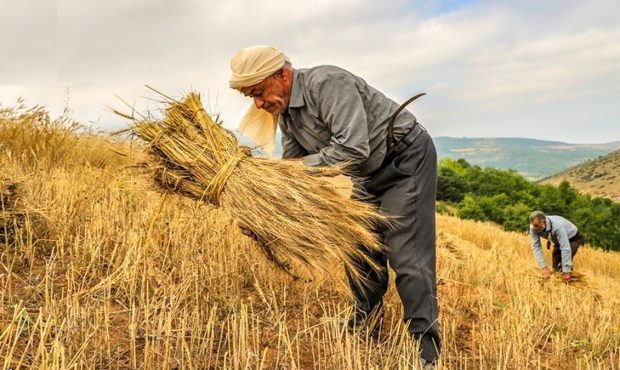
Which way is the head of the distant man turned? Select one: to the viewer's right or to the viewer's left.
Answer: to the viewer's left

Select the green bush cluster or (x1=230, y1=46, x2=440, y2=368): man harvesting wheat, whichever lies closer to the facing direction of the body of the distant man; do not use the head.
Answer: the man harvesting wheat

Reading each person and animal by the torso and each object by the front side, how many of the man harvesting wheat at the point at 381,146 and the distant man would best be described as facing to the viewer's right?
0

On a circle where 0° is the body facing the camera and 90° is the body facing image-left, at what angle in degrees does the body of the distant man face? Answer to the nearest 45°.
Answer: approximately 45°

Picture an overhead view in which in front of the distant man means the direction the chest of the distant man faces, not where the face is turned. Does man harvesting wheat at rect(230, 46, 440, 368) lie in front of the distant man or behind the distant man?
in front

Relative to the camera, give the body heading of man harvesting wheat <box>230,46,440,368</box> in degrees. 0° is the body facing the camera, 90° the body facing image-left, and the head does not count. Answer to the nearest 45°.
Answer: approximately 90°

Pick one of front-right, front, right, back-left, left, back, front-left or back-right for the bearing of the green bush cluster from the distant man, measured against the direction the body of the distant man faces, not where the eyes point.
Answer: back-right

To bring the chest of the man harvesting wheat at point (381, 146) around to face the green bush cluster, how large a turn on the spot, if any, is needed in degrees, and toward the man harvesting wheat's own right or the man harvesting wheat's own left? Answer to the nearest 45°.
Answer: approximately 90° to the man harvesting wheat's own right
